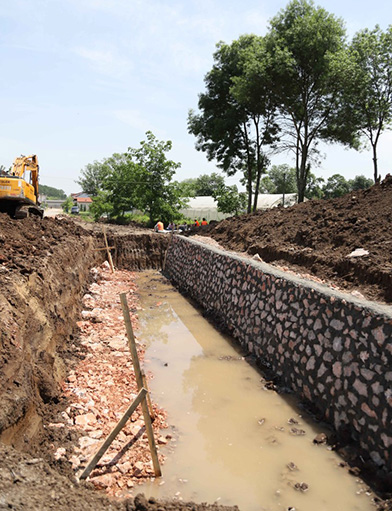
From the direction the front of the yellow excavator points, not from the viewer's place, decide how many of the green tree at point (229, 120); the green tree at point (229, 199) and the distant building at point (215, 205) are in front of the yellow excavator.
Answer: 3

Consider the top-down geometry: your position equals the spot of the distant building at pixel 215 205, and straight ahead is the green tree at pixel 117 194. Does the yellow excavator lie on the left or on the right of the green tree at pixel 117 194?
left

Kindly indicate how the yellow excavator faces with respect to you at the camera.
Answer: facing away from the viewer and to the right of the viewer

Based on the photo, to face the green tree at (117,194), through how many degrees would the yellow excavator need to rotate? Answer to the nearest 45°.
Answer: approximately 45° to its left

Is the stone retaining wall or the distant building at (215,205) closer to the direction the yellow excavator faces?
the distant building

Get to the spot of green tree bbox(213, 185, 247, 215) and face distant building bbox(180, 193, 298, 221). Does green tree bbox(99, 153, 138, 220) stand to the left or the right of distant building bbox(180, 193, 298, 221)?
left

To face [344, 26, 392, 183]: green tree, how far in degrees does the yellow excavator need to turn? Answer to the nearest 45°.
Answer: approximately 45° to its right

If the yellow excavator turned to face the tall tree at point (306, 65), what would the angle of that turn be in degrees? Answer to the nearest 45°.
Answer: approximately 45° to its right
